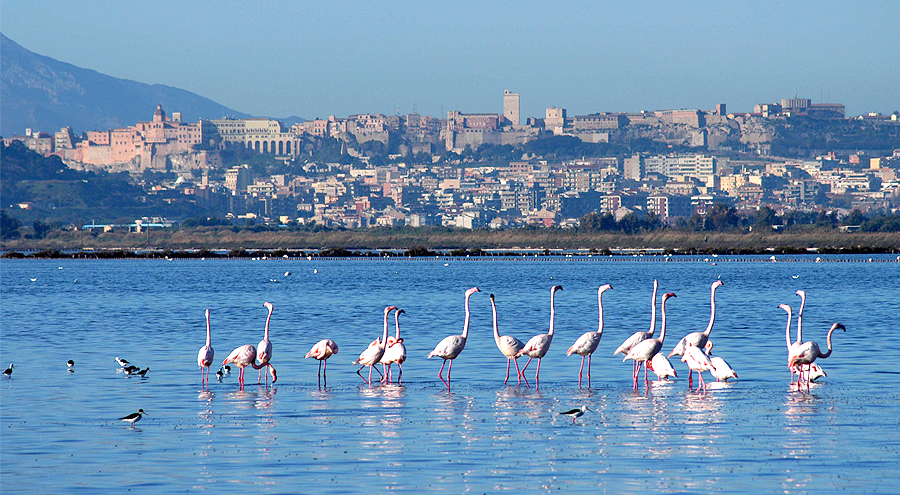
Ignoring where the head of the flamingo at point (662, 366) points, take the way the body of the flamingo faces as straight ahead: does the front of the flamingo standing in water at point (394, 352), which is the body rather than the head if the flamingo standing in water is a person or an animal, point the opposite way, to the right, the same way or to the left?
the opposite way

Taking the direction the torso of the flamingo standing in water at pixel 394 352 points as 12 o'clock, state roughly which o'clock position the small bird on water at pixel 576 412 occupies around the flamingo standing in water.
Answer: The small bird on water is roughly at 2 o'clock from the flamingo standing in water.

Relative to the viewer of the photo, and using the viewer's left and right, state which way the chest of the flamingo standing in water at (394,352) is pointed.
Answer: facing to the right of the viewer
